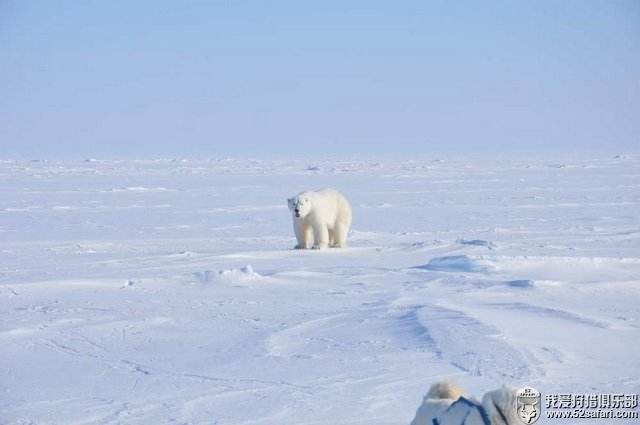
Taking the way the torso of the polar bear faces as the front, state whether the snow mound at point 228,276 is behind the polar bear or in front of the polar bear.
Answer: in front

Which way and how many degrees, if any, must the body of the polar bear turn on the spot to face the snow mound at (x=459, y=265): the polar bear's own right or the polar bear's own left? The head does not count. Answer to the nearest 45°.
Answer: approximately 90° to the polar bear's own left

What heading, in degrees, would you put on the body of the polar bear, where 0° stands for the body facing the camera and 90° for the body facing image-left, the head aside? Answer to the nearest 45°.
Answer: approximately 45°
